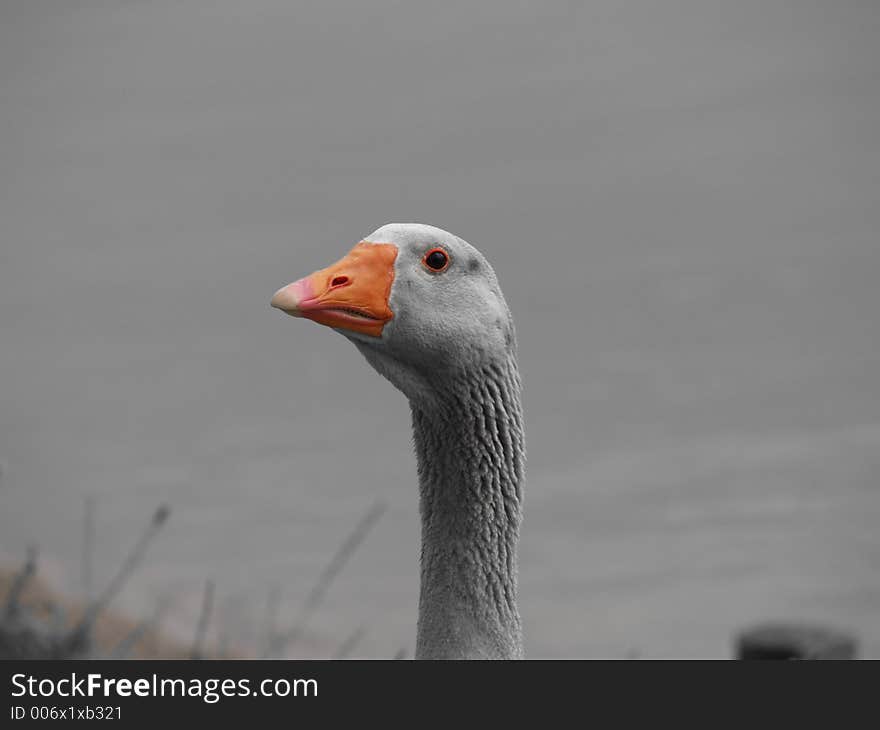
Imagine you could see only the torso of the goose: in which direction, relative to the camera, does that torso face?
to the viewer's left
